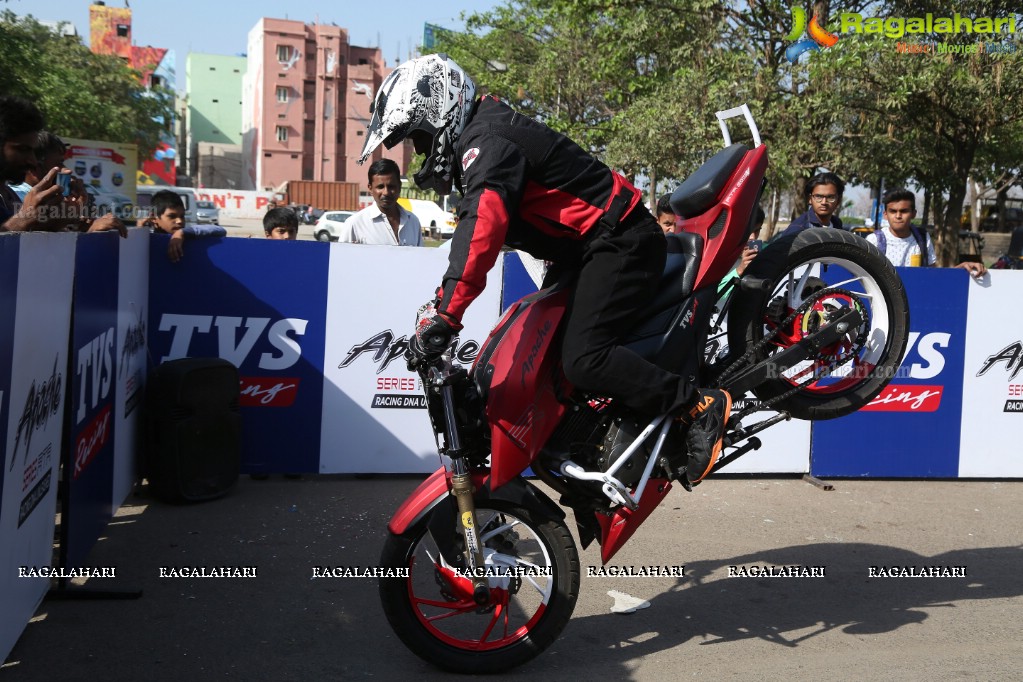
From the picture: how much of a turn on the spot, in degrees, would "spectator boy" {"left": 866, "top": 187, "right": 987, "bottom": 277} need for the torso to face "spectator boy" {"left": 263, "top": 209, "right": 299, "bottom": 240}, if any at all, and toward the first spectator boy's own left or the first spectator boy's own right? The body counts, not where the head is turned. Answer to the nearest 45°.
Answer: approximately 90° to the first spectator boy's own right

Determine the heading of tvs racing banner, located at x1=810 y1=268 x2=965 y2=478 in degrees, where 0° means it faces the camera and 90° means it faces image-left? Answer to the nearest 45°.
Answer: approximately 0°

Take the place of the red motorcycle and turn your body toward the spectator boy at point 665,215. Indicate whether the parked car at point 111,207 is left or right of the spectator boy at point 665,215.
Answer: left

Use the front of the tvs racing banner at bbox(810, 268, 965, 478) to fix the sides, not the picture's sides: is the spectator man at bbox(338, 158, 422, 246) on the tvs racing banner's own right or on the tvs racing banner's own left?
on the tvs racing banner's own right

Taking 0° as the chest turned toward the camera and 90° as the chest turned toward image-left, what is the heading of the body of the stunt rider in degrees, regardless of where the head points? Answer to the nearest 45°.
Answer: approximately 90°

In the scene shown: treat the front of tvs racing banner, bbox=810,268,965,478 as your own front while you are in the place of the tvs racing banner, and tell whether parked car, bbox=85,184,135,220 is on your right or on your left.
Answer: on your right

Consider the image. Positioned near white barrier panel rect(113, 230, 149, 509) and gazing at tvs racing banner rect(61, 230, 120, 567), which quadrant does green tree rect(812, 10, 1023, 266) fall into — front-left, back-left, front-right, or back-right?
back-left

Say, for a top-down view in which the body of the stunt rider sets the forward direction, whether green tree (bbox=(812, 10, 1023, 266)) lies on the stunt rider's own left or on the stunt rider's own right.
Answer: on the stunt rider's own right

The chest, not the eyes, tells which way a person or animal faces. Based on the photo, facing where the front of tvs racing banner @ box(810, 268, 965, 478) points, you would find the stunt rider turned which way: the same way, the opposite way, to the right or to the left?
to the right

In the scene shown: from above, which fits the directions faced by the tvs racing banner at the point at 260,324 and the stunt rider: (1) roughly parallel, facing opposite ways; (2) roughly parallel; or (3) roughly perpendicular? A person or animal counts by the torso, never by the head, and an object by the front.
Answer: roughly perpendicular

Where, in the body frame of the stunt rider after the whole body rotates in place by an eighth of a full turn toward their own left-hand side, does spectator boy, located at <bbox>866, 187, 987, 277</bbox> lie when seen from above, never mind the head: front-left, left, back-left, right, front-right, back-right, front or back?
back

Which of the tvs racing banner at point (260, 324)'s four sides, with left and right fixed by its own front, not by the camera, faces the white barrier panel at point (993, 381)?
left
